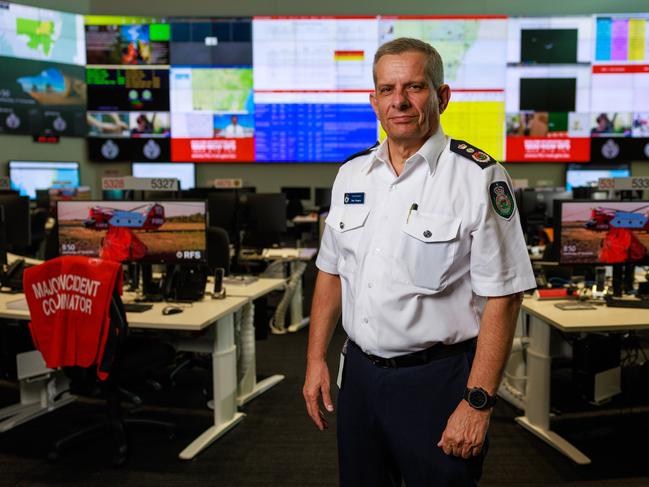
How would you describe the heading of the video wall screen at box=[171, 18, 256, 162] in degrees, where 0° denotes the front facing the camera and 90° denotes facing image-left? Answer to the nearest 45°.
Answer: approximately 0°

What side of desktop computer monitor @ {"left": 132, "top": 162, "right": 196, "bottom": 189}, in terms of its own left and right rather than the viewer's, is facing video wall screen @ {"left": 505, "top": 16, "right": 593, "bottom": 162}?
left

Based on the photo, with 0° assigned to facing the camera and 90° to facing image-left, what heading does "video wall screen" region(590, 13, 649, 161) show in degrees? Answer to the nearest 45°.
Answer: approximately 0°

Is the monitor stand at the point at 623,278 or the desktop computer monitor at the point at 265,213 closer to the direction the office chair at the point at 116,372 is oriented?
the desktop computer monitor

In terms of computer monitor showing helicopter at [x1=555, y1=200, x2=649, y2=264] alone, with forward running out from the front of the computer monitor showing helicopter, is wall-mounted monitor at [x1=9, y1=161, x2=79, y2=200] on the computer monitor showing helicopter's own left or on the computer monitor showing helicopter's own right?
on the computer monitor showing helicopter's own right

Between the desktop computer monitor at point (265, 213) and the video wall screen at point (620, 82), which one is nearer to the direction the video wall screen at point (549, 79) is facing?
the desktop computer monitor

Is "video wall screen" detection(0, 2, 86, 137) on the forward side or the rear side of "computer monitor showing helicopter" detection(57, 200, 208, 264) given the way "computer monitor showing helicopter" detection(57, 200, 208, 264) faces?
on the rear side

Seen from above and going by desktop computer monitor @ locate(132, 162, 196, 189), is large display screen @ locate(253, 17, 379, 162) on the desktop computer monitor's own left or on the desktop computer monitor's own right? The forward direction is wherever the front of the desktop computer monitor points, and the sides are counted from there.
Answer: on the desktop computer monitor's own left

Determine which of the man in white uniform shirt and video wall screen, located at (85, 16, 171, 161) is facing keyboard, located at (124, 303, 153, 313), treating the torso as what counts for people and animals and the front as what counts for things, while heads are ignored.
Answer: the video wall screen
